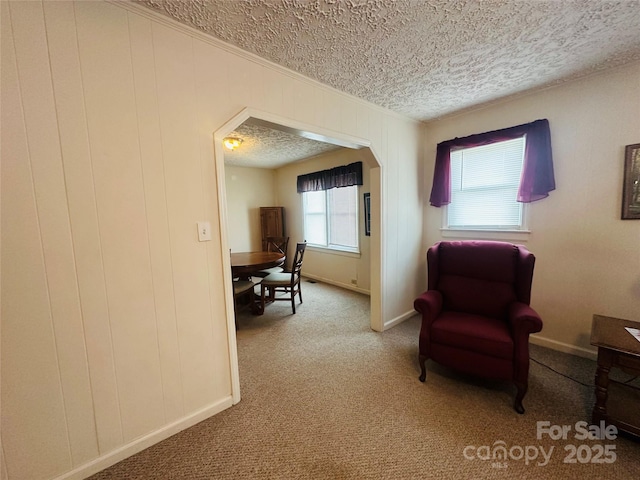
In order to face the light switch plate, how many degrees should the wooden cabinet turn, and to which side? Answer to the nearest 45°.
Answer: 0° — it already faces it

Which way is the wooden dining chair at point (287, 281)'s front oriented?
to the viewer's left

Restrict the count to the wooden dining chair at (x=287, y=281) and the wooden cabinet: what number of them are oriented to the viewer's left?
1

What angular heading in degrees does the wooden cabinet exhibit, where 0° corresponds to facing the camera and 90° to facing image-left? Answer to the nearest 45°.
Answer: approximately 0°

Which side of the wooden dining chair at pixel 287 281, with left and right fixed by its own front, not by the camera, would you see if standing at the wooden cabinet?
right

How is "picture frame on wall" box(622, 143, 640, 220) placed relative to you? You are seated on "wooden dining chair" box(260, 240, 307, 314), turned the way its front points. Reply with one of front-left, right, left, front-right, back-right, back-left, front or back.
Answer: back-left

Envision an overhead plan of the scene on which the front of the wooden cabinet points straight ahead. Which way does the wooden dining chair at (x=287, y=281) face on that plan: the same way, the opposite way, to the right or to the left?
to the right

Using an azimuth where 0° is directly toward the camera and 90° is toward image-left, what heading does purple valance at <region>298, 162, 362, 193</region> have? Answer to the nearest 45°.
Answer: approximately 45°

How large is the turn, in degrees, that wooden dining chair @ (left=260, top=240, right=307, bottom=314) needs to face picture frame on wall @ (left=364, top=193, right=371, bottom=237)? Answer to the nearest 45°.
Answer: approximately 180°
